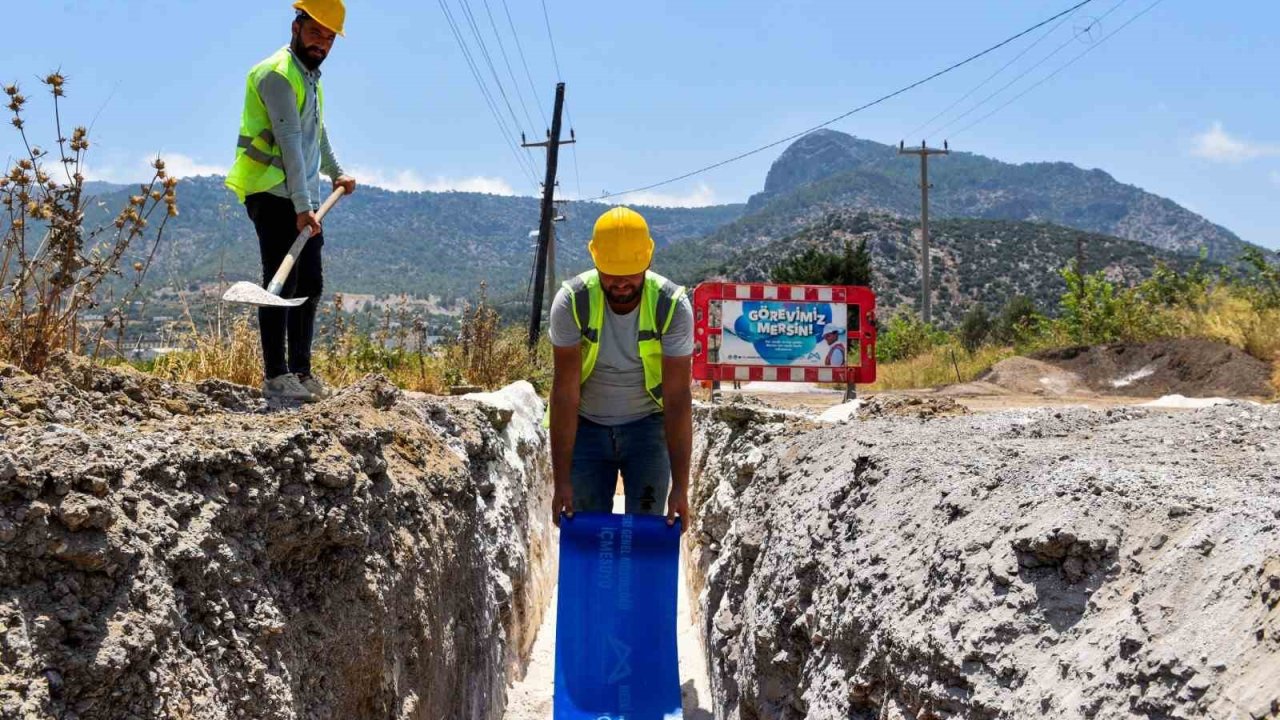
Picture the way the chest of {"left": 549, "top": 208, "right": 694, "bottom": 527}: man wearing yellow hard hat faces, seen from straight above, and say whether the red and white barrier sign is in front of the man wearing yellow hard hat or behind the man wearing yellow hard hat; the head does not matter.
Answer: behind

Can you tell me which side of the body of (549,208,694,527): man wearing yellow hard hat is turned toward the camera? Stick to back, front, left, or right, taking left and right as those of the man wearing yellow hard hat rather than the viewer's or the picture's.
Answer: front

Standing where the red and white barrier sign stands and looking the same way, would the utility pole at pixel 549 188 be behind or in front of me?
behind

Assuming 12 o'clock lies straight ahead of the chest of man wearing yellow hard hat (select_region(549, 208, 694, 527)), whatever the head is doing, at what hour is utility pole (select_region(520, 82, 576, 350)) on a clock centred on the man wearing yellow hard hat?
The utility pole is roughly at 6 o'clock from the man wearing yellow hard hat.

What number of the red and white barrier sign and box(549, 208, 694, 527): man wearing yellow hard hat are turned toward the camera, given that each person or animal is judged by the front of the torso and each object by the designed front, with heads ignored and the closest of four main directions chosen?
2

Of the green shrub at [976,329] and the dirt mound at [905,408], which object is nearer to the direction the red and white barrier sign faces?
the dirt mound

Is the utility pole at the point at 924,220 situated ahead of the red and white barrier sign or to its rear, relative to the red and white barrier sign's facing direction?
to the rear

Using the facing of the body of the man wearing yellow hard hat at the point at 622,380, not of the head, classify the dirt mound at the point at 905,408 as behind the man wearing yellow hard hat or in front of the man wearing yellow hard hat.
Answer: behind

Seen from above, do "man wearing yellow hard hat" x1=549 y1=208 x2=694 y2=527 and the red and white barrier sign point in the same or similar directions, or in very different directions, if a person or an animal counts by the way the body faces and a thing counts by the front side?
same or similar directions

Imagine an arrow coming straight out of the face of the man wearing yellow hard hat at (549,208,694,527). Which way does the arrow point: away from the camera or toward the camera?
toward the camera

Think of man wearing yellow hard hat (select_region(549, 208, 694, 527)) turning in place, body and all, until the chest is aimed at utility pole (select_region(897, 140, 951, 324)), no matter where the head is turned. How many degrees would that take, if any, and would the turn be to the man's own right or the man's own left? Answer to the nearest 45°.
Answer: approximately 180°

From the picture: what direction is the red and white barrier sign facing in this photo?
toward the camera

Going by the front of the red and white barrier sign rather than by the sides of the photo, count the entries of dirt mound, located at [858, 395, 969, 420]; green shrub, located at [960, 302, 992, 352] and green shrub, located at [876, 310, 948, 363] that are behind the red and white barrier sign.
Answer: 2

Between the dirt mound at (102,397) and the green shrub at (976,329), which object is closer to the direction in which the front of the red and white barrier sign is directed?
the dirt mound
